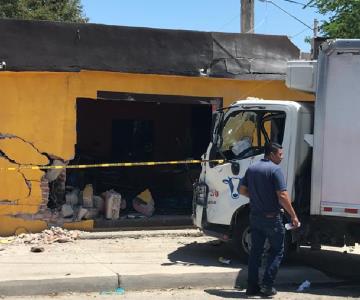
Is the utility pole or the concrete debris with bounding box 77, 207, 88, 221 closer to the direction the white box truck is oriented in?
the concrete debris

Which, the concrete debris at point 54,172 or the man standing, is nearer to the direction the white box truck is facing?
the concrete debris

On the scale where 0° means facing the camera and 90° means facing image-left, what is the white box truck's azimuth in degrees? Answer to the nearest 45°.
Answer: approximately 90°

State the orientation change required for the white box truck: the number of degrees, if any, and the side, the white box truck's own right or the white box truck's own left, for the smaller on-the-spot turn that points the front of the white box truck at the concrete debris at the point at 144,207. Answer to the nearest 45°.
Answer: approximately 45° to the white box truck's own right

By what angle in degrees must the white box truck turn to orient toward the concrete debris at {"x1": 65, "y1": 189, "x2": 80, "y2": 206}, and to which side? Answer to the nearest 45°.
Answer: approximately 45° to its right

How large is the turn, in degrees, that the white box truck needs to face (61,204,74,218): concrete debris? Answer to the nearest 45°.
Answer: approximately 45° to its right

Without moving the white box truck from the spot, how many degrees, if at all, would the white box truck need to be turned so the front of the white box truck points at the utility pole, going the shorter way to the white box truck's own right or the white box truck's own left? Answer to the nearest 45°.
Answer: approximately 90° to the white box truck's own right

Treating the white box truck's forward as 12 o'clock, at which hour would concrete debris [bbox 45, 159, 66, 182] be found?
The concrete debris is roughly at 1 o'clock from the white box truck.
